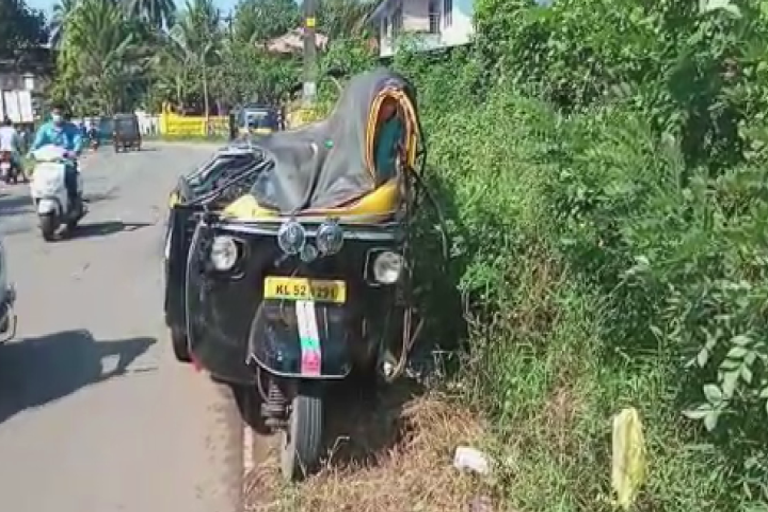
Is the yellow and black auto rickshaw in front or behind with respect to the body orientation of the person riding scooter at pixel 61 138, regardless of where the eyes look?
in front

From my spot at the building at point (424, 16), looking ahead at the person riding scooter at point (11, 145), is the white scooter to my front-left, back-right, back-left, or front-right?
front-left

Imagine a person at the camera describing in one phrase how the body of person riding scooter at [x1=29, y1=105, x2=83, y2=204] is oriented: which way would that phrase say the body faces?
toward the camera

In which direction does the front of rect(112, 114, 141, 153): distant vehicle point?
away from the camera

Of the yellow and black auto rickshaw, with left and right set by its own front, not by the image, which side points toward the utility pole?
back

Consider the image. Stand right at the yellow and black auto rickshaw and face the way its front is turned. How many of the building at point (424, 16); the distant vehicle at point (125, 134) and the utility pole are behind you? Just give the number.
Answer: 3

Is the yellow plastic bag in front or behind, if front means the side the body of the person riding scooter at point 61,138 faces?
in front

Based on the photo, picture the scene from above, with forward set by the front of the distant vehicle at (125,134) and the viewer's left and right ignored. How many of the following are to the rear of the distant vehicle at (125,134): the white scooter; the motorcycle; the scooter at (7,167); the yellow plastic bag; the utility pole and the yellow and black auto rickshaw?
5
